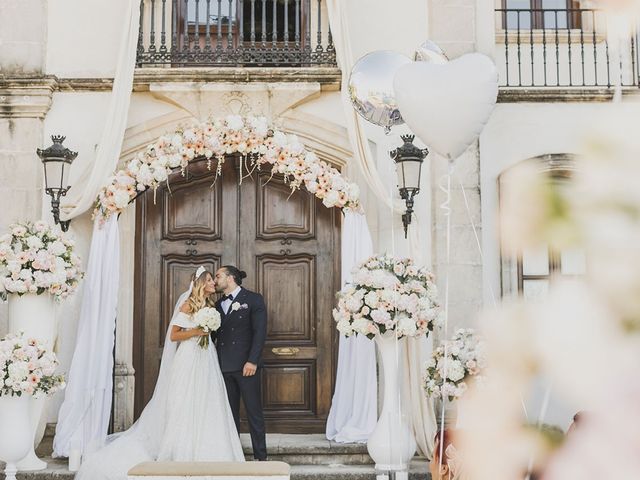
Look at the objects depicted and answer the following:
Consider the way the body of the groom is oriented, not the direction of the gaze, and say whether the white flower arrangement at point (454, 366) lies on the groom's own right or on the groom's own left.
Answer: on the groom's own left

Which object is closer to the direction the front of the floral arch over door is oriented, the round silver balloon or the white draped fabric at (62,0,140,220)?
the round silver balloon

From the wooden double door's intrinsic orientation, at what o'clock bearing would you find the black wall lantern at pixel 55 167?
The black wall lantern is roughly at 2 o'clock from the wooden double door.

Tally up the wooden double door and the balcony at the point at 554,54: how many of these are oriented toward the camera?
2

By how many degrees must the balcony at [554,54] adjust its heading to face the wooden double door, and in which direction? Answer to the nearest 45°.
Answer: approximately 90° to its right

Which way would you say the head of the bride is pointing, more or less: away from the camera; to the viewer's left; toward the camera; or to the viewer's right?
to the viewer's right
